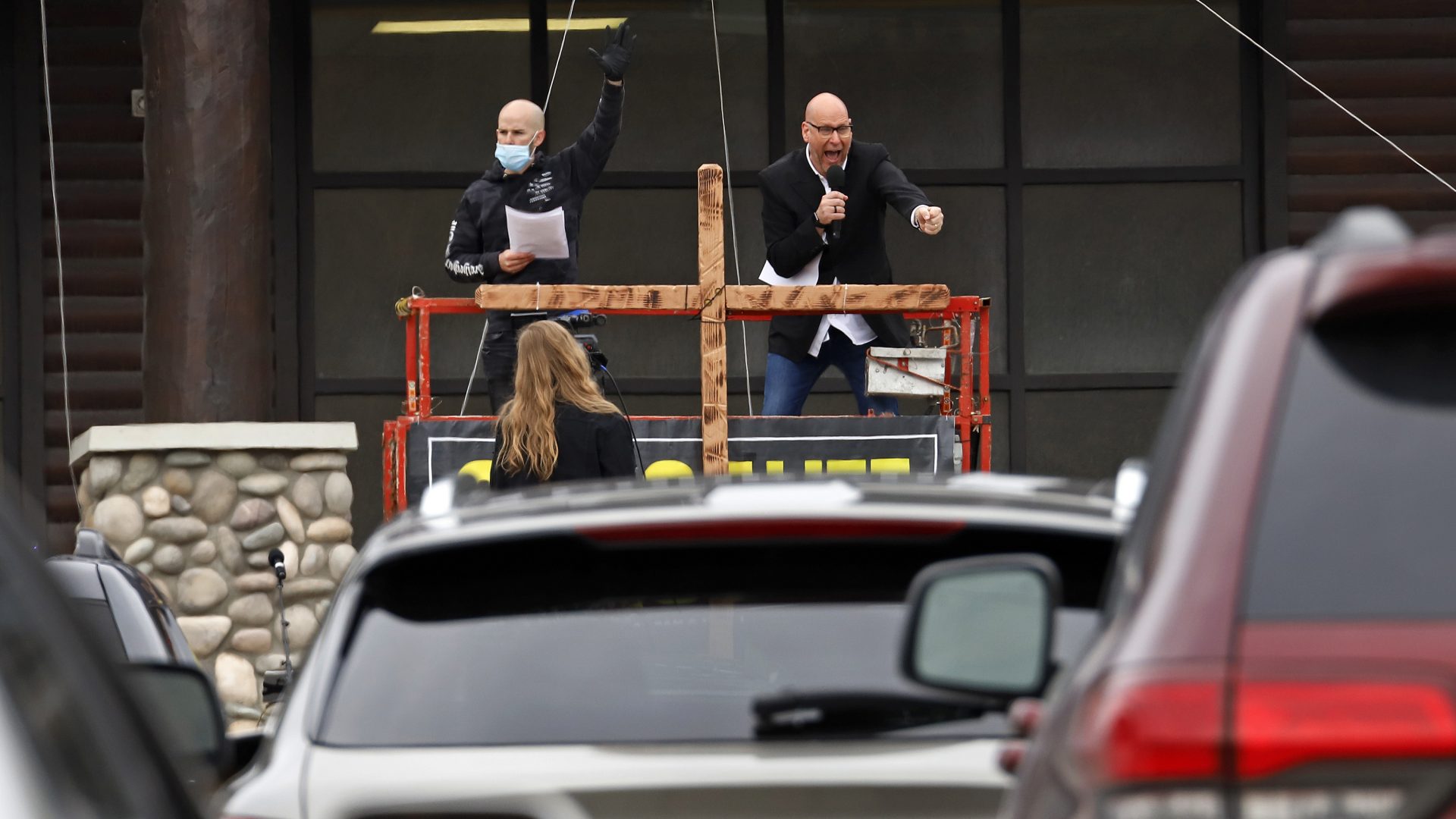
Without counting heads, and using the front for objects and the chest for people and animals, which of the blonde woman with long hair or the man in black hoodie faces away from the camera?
the blonde woman with long hair

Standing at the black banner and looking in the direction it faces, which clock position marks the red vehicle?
The red vehicle is roughly at 12 o'clock from the black banner.

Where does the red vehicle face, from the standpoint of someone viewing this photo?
facing away from the viewer

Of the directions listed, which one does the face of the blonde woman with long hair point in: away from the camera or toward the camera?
away from the camera

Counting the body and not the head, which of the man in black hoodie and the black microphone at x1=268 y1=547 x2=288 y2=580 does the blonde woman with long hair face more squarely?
the man in black hoodie

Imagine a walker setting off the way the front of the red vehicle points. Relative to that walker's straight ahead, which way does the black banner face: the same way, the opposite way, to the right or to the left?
the opposite way

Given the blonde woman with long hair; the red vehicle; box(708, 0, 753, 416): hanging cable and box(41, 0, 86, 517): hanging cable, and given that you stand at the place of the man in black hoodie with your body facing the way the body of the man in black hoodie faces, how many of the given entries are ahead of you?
2

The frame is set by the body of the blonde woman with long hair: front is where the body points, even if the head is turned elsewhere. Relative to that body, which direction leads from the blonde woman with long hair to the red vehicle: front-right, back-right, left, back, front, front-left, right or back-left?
back

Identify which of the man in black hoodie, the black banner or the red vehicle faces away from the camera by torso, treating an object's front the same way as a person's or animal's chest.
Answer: the red vehicle

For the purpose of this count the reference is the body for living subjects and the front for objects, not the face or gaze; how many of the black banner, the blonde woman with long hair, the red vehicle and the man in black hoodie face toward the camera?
2

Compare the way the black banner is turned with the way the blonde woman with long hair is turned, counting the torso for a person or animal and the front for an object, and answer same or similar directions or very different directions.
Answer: very different directions

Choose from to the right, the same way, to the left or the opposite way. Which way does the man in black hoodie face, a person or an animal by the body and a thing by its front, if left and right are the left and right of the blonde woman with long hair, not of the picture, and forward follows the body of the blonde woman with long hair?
the opposite way

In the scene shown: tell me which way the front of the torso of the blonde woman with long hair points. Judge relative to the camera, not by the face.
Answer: away from the camera

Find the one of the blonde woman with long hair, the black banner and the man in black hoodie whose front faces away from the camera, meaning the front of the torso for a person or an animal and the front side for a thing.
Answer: the blonde woman with long hair
